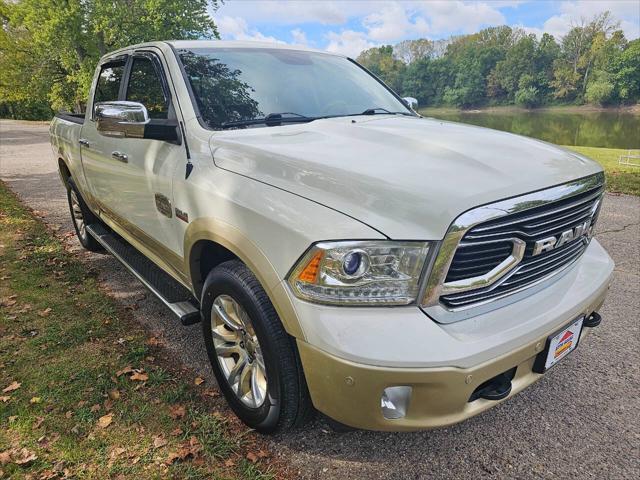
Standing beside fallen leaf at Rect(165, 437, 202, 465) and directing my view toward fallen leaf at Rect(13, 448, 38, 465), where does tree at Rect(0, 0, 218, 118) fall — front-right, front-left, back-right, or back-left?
front-right

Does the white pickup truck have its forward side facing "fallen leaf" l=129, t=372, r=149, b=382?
no

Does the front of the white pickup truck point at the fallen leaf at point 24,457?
no

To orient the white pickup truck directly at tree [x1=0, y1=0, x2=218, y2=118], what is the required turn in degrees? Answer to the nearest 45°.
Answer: approximately 180°

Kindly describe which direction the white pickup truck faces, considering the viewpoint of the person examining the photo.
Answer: facing the viewer and to the right of the viewer

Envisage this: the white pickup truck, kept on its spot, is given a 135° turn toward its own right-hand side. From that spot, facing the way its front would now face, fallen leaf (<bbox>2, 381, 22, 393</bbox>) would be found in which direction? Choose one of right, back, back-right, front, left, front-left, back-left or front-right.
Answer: front

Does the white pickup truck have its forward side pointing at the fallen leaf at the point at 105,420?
no
